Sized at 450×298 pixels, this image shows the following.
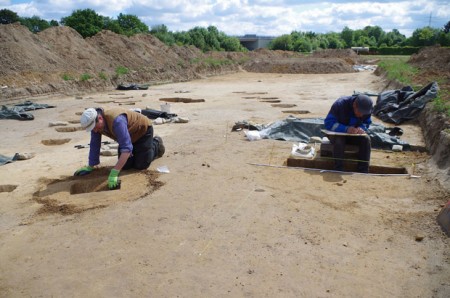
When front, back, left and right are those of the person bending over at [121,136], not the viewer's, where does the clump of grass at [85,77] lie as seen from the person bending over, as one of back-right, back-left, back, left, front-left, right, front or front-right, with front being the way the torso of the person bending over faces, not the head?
back-right

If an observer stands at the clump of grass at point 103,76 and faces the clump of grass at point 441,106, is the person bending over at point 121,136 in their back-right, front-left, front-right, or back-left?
front-right

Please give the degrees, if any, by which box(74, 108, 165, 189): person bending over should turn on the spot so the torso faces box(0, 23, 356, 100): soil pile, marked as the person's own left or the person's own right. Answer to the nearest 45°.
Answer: approximately 135° to the person's own right

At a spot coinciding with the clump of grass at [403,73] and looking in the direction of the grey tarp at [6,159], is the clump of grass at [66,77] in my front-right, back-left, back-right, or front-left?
front-right

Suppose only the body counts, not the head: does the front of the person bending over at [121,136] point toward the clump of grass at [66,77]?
no

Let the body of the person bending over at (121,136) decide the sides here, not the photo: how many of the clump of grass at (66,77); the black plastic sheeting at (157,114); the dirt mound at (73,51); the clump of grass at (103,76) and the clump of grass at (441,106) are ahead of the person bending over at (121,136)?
0

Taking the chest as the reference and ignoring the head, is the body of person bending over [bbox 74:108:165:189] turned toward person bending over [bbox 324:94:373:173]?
no

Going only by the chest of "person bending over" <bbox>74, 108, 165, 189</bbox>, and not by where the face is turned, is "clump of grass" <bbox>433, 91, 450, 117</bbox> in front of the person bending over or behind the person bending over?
behind

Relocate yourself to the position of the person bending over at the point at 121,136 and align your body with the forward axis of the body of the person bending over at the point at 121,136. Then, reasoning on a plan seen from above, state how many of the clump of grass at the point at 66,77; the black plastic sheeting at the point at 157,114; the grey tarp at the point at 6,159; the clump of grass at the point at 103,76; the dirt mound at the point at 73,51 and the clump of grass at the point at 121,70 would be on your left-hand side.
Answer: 0

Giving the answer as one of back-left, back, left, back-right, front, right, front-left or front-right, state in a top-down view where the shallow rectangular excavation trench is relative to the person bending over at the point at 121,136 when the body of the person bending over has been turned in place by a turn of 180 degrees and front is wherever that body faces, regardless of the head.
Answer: front-right

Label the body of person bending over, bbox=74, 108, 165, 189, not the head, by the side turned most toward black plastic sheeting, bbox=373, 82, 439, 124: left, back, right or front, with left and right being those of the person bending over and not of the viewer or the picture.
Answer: back

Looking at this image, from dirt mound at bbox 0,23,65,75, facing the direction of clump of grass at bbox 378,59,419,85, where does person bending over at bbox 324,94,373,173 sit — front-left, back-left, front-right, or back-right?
front-right

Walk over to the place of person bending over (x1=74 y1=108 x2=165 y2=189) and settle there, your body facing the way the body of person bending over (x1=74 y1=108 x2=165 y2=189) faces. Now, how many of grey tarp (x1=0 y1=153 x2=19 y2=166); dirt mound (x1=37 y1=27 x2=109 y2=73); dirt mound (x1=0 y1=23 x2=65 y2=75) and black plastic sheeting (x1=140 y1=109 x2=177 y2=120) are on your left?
0

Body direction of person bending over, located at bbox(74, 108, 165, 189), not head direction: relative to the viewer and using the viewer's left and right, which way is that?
facing the viewer and to the left of the viewer
